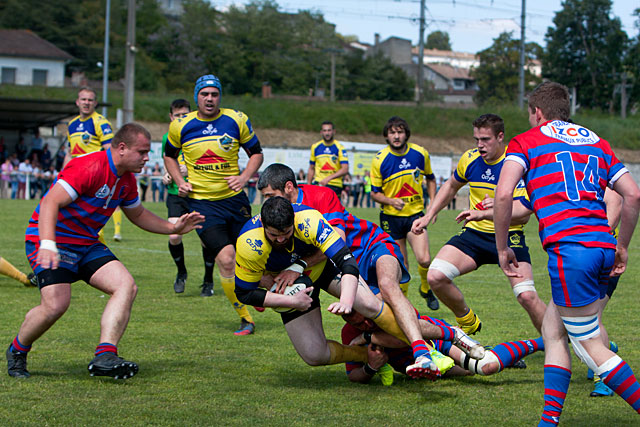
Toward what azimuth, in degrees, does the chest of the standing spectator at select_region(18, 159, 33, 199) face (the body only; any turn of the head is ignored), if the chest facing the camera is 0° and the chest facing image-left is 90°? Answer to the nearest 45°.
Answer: approximately 315°

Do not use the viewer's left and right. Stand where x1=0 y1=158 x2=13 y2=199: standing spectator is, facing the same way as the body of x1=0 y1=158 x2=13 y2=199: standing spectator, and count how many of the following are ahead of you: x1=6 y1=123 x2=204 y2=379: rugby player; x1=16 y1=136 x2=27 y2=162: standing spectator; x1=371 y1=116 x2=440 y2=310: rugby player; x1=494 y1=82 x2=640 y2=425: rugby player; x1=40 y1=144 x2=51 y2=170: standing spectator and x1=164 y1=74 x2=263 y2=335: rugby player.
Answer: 4

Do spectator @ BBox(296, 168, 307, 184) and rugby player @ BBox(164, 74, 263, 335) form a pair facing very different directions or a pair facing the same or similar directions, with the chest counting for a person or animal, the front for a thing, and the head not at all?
same or similar directions

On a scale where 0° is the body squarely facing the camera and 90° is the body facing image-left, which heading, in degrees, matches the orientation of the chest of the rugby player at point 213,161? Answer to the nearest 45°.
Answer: approximately 0°

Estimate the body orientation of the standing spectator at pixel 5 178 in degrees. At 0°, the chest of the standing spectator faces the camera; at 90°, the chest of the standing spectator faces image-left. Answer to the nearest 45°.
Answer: approximately 0°

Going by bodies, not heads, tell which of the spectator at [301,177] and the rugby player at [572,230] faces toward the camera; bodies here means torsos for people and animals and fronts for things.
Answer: the spectator

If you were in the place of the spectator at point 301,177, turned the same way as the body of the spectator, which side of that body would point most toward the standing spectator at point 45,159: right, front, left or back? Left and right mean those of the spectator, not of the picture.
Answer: right

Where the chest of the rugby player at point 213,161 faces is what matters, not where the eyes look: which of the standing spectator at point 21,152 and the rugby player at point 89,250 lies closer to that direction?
the rugby player

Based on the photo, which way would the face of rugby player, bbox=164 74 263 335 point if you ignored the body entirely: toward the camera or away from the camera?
toward the camera

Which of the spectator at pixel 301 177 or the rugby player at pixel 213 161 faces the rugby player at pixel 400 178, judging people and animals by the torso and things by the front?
the spectator

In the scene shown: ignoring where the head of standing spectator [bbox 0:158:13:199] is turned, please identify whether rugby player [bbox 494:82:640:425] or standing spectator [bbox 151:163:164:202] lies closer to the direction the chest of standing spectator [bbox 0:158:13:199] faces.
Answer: the rugby player

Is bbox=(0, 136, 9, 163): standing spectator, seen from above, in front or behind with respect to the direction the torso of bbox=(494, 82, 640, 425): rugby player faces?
in front

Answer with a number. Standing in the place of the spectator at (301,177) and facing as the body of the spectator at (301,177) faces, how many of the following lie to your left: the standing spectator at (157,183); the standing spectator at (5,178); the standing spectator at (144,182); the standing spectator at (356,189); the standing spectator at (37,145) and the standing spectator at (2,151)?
1

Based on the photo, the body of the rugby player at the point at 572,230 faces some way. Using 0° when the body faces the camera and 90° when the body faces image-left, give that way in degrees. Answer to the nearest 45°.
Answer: approximately 135°

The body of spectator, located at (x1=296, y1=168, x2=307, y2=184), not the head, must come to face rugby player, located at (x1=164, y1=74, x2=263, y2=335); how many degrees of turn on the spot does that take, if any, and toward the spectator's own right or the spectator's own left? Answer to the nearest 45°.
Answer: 0° — they already face them
